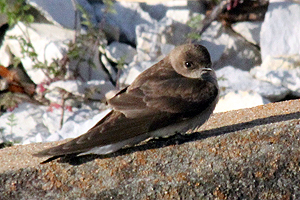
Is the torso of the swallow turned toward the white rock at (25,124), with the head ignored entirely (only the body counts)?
no

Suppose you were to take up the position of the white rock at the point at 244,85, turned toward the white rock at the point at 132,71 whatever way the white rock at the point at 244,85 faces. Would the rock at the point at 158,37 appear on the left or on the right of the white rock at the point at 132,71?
right

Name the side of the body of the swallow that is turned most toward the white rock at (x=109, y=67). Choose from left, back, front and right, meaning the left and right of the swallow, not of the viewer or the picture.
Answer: left

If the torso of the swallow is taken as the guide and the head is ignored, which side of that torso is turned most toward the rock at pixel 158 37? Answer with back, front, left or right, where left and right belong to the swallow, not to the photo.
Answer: left

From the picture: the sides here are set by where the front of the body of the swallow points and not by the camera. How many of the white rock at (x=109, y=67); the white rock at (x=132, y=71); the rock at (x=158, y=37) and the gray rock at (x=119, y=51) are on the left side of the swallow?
4

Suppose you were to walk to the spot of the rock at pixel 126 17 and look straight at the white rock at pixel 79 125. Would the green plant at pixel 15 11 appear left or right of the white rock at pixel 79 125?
right

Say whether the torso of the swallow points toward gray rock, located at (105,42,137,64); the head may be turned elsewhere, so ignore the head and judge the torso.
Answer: no

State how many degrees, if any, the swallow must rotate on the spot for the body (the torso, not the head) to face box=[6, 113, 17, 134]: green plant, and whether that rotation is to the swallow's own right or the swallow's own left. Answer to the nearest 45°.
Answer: approximately 135° to the swallow's own left

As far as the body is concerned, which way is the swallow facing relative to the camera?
to the viewer's right

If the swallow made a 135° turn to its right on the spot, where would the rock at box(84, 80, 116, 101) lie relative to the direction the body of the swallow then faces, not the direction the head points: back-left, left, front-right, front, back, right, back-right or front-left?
back-right

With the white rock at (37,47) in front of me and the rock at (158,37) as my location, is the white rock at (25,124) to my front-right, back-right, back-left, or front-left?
front-left

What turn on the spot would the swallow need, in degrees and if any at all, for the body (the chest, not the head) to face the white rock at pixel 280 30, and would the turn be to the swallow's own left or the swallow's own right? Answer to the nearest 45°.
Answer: approximately 45° to the swallow's own left

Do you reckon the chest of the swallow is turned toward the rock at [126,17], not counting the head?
no

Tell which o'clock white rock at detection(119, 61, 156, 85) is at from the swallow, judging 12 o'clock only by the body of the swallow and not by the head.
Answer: The white rock is roughly at 9 o'clock from the swallow.

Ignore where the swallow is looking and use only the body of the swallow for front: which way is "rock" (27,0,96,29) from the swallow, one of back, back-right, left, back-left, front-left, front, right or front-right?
left

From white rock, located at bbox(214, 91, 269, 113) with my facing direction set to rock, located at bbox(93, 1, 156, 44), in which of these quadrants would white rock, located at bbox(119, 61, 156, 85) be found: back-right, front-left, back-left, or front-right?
front-left

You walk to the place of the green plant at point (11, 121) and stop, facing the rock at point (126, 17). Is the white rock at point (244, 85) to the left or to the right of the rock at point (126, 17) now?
right
